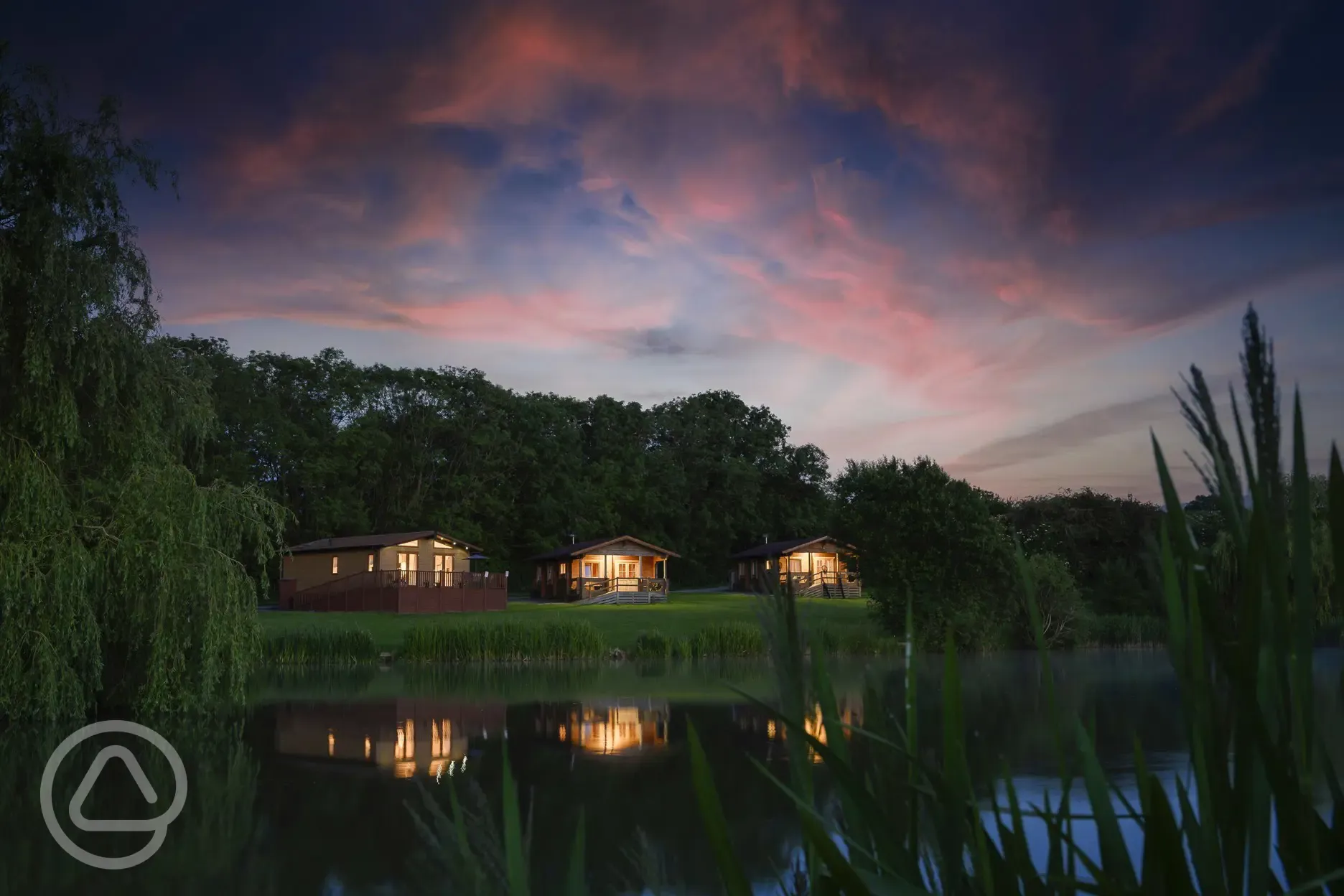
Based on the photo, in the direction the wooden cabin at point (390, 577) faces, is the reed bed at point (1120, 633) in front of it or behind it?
in front

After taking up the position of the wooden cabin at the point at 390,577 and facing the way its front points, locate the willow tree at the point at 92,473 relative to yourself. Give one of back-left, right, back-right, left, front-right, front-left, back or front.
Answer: front-right

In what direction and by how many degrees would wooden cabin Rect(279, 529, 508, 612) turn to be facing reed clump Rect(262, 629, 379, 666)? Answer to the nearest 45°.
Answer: approximately 45° to its right

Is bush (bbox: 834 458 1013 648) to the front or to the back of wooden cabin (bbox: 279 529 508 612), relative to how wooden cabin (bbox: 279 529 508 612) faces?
to the front

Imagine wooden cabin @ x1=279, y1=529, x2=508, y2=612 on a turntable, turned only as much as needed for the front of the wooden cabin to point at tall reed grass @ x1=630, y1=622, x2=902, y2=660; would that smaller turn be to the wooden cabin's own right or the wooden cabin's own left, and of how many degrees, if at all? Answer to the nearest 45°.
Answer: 0° — it already faces it

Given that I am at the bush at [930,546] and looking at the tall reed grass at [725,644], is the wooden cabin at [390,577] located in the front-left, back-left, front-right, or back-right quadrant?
front-right
